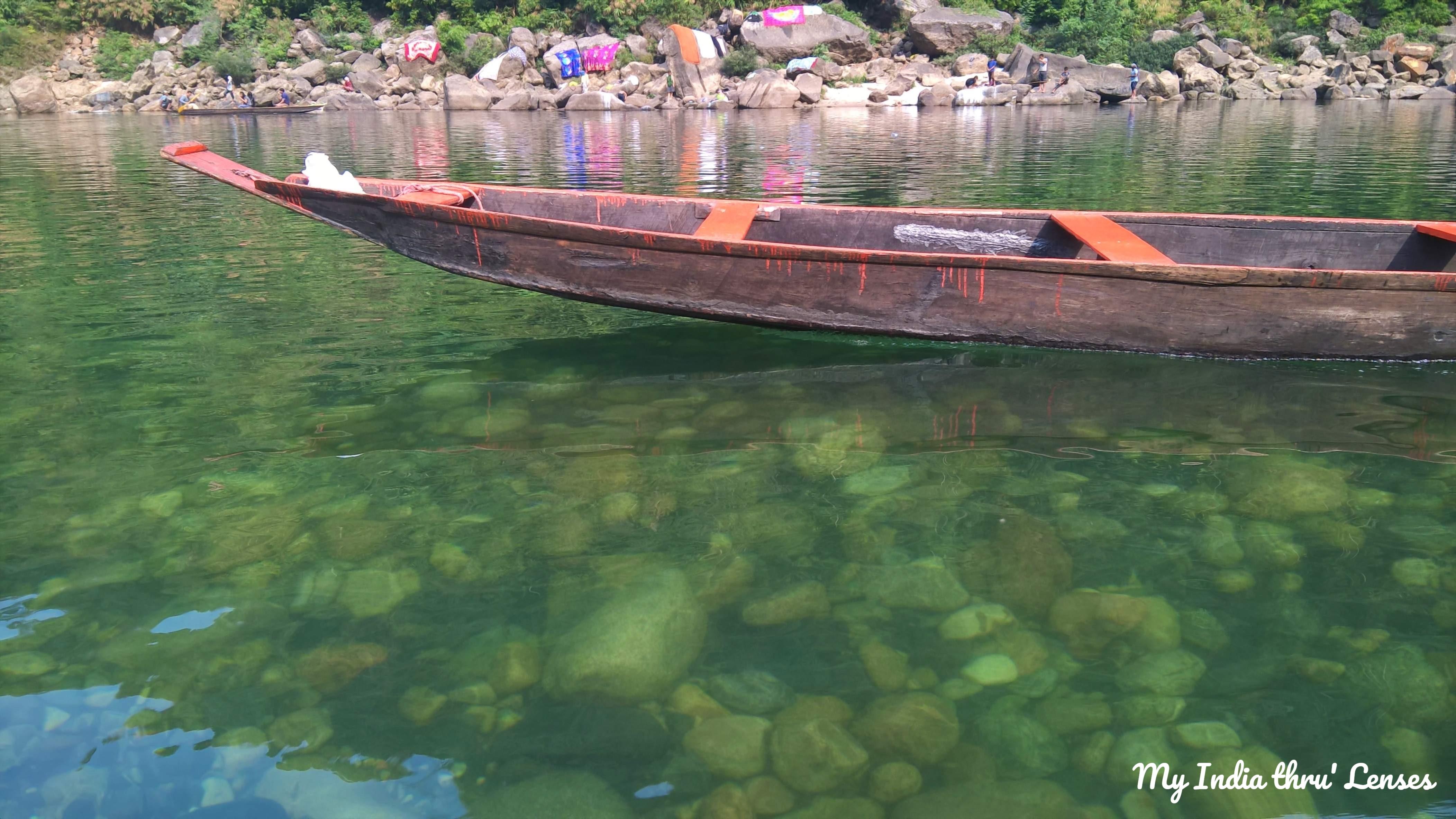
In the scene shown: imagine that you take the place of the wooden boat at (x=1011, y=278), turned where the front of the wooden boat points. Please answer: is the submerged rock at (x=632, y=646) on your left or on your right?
on your left

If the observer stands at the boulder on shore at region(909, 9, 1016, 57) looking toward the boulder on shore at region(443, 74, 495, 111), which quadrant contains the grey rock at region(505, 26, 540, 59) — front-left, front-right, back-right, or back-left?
front-right

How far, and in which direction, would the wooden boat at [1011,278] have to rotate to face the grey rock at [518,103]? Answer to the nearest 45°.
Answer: approximately 90° to its right

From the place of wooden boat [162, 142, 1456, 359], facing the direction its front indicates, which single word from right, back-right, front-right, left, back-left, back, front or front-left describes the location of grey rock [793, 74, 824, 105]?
right

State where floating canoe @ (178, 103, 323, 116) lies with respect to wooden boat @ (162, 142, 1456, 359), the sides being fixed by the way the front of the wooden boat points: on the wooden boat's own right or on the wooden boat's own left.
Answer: on the wooden boat's own right

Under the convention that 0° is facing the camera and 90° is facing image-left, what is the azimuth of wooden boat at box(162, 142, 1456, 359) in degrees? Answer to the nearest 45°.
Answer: approximately 90°

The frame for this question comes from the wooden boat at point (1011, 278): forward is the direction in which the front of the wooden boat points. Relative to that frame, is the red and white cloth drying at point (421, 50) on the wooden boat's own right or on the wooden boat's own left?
on the wooden boat's own right

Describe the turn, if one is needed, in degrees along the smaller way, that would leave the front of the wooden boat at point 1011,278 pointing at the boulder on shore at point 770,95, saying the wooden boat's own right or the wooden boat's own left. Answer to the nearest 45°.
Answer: approximately 90° to the wooden boat's own right
